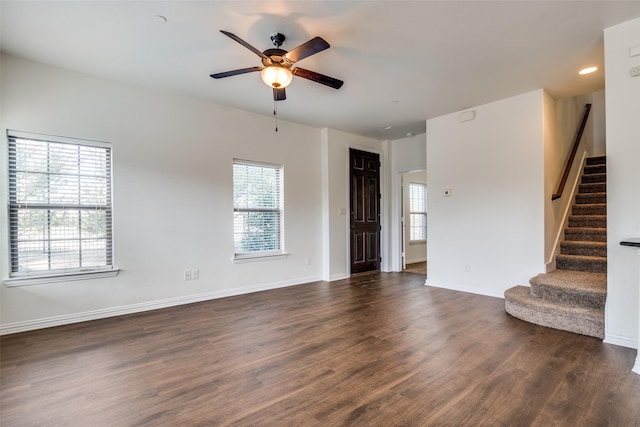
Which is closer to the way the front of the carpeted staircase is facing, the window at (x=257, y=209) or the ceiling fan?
the ceiling fan

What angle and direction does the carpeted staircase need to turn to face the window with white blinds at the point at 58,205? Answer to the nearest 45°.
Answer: approximately 45° to its right

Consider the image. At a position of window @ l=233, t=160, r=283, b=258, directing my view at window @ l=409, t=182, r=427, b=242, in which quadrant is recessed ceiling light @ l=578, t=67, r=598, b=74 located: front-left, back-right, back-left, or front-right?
front-right

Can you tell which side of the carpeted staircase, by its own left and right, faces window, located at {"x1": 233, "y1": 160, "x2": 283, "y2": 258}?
right

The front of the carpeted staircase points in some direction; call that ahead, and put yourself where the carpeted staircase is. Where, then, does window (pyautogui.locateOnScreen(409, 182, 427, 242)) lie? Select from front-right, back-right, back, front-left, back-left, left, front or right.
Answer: back-right

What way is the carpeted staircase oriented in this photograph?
toward the camera

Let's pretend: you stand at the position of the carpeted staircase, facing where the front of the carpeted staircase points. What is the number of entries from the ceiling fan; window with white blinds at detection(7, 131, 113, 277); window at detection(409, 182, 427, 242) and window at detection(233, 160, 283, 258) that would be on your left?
0

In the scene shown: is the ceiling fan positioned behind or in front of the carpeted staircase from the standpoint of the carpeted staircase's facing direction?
in front

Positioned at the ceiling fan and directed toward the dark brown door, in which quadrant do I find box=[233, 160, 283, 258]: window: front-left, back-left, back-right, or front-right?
front-left

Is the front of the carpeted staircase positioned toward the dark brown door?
no

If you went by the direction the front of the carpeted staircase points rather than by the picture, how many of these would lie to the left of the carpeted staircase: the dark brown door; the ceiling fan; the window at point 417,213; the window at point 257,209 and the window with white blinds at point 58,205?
0

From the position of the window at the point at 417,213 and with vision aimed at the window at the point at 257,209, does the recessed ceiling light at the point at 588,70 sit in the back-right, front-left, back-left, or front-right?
front-left

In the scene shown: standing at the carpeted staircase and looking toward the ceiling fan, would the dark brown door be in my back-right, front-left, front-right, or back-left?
front-right

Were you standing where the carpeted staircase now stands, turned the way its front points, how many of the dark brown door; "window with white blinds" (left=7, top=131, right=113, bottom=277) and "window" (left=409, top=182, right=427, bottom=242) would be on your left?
0

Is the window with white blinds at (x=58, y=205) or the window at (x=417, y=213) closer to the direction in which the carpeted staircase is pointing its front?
the window with white blinds
